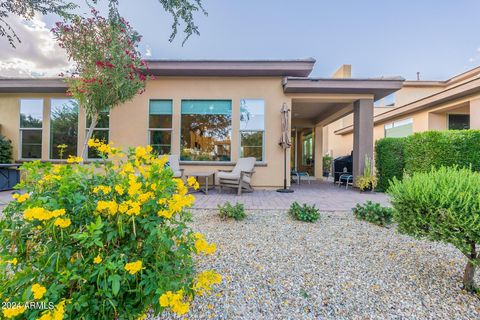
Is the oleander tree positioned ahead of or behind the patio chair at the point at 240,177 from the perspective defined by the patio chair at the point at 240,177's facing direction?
ahead

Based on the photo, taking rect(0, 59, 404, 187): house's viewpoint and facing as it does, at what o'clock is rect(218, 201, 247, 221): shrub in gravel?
The shrub in gravel is roughly at 12 o'clock from the house.

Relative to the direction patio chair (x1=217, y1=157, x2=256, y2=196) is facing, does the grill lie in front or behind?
behind

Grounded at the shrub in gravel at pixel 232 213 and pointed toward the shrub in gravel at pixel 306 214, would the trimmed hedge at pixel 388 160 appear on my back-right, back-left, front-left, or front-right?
front-left

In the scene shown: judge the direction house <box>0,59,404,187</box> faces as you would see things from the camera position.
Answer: facing the viewer

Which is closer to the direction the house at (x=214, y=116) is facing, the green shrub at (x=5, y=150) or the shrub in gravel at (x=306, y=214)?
the shrub in gravel

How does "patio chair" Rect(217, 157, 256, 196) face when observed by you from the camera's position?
facing the viewer and to the left of the viewer

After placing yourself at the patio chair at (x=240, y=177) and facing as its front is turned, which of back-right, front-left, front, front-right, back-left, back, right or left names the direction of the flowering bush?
front-left

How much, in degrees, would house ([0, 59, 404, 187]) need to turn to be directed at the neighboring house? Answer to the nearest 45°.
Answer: approximately 90° to its left

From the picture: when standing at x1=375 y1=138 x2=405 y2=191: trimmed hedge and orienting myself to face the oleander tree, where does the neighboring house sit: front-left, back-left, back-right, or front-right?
back-right

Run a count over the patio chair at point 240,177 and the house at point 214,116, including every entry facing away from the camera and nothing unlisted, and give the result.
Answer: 0

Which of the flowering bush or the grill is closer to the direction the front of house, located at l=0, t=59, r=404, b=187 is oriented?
the flowering bush

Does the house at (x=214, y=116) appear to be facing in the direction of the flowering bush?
yes

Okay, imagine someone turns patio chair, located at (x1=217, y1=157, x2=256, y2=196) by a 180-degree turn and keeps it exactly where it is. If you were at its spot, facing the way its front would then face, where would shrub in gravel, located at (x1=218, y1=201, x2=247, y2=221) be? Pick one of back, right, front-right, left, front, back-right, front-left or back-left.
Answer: back-right

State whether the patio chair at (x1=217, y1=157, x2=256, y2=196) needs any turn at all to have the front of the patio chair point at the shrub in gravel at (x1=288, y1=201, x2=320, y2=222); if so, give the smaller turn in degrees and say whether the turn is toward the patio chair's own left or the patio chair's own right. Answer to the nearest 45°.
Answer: approximately 45° to the patio chair's own left

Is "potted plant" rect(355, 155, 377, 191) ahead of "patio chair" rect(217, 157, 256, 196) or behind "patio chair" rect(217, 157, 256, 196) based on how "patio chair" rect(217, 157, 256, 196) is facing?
behind
